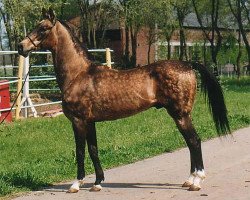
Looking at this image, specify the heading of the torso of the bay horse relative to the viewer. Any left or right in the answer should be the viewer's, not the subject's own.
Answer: facing to the left of the viewer
